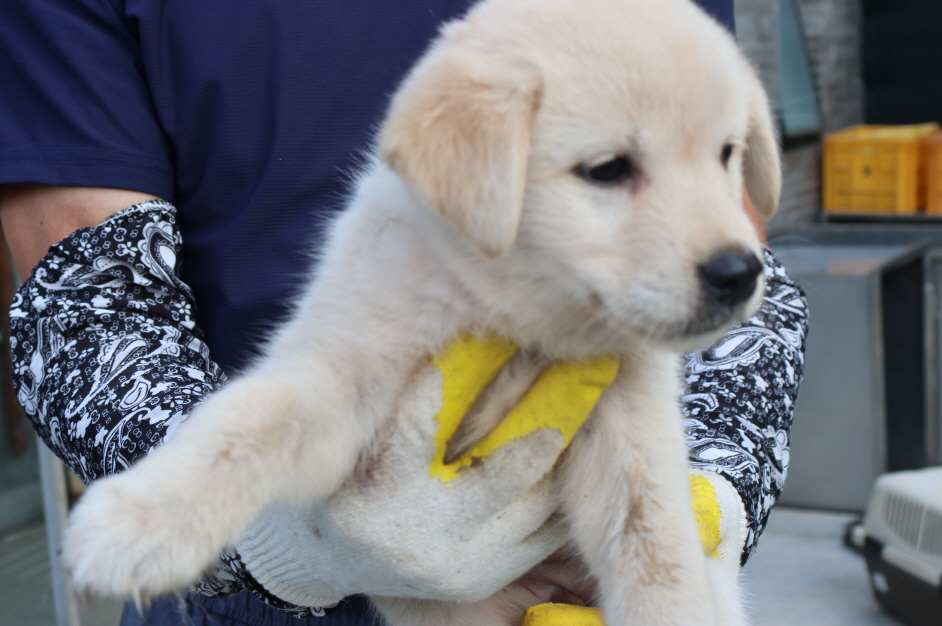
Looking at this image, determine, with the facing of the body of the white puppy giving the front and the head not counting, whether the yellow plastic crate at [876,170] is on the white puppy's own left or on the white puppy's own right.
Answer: on the white puppy's own left

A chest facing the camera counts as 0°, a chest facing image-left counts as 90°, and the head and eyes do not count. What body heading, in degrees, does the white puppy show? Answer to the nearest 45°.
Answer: approximately 315°

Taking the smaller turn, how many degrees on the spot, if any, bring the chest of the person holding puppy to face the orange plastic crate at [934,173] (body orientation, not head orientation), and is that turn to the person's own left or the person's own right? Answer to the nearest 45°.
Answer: approximately 135° to the person's own left

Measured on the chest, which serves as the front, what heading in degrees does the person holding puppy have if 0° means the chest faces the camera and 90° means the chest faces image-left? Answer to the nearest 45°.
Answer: approximately 0°
